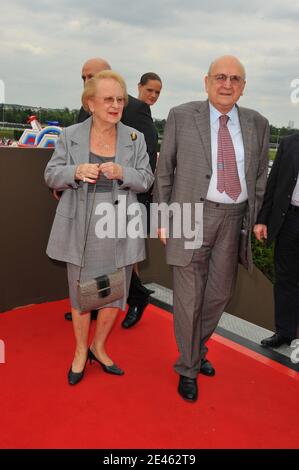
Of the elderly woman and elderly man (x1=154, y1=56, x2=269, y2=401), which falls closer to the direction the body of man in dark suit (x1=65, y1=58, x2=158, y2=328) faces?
the elderly woman

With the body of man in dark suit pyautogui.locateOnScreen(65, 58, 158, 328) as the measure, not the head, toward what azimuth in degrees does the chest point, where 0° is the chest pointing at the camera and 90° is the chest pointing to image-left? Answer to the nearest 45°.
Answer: approximately 45°

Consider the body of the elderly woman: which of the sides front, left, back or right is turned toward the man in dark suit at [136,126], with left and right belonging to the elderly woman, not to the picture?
back

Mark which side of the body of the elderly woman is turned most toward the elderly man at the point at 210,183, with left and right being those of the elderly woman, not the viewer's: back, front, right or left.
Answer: left

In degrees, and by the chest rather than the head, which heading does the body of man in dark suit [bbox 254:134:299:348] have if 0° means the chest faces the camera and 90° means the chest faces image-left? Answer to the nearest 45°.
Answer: approximately 0°

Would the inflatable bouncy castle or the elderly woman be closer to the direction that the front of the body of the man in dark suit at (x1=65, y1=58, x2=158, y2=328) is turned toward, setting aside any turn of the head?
the elderly woman

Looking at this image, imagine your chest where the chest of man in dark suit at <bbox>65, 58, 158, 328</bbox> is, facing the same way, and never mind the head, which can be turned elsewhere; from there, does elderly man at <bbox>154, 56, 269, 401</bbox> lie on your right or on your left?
on your left

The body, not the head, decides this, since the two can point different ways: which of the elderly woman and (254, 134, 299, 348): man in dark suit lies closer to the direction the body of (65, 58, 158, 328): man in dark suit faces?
the elderly woman

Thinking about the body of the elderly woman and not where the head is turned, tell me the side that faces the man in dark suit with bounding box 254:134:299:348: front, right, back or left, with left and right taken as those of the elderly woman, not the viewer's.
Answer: left
